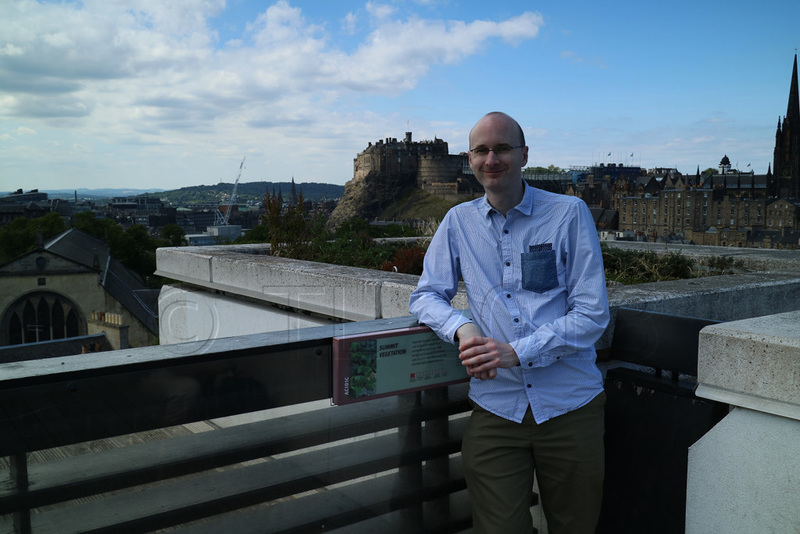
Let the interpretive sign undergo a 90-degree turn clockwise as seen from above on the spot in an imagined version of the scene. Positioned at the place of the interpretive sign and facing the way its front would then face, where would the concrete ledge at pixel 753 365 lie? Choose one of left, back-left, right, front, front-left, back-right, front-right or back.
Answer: back-left

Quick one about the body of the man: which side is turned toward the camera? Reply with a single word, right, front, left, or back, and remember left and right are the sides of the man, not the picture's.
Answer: front

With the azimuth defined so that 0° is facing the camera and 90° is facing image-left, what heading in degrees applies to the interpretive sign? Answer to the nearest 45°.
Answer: approximately 315°

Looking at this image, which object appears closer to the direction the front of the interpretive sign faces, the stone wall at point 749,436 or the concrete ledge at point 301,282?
the stone wall

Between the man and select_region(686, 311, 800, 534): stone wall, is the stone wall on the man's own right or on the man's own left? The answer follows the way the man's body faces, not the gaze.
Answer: on the man's own left

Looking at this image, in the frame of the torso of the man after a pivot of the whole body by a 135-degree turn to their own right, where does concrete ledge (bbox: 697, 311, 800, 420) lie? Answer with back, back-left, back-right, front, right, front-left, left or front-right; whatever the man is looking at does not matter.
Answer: back-right

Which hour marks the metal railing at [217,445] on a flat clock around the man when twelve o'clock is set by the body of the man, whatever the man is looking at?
The metal railing is roughly at 2 o'clock from the man.

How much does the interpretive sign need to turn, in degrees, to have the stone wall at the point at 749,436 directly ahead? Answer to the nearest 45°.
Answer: approximately 45° to its left

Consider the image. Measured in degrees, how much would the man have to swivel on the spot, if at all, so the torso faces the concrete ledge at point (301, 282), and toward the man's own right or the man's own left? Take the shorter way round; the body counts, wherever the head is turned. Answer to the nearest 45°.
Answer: approximately 135° to the man's own right

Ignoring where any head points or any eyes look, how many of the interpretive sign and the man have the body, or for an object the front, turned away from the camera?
0
